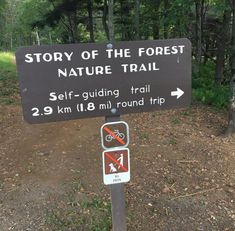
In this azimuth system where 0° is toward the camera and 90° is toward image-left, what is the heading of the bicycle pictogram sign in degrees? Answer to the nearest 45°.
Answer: approximately 0°

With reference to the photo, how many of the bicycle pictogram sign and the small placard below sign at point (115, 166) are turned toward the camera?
2

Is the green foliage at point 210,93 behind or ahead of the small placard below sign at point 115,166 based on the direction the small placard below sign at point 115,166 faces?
behind

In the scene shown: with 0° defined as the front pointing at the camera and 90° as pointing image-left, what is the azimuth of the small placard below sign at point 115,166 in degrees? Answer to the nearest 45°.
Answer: approximately 0°

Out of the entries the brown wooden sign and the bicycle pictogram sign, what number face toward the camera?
2

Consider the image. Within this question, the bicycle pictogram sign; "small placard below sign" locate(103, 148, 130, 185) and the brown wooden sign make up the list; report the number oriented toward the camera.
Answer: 3

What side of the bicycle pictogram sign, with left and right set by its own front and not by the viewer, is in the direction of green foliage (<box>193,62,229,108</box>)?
back

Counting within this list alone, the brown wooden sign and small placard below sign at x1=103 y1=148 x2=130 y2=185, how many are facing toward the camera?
2
